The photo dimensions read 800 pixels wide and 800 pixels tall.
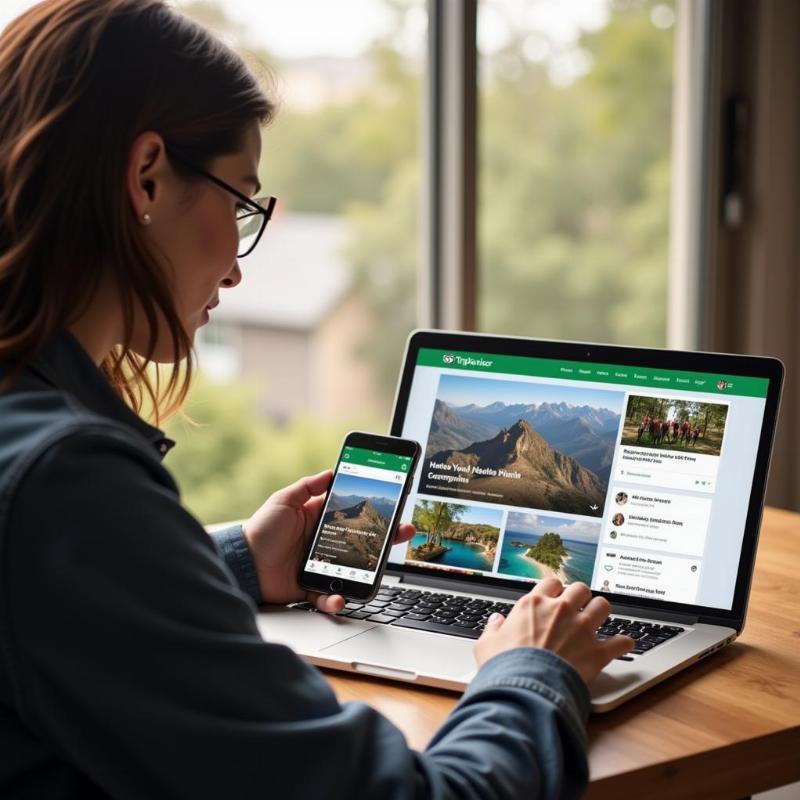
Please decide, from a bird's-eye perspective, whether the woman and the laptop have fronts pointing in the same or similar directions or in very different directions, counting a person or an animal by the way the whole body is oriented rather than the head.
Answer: very different directions

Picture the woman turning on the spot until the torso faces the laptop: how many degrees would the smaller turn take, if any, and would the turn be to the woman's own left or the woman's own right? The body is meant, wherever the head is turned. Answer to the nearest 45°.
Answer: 0° — they already face it

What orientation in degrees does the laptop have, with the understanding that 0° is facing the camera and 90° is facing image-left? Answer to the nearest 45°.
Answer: approximately 45°

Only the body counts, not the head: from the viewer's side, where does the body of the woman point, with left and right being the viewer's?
facing away from the viewer and to the right of the viewer

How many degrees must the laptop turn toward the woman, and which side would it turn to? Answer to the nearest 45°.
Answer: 0° — it already faces them
